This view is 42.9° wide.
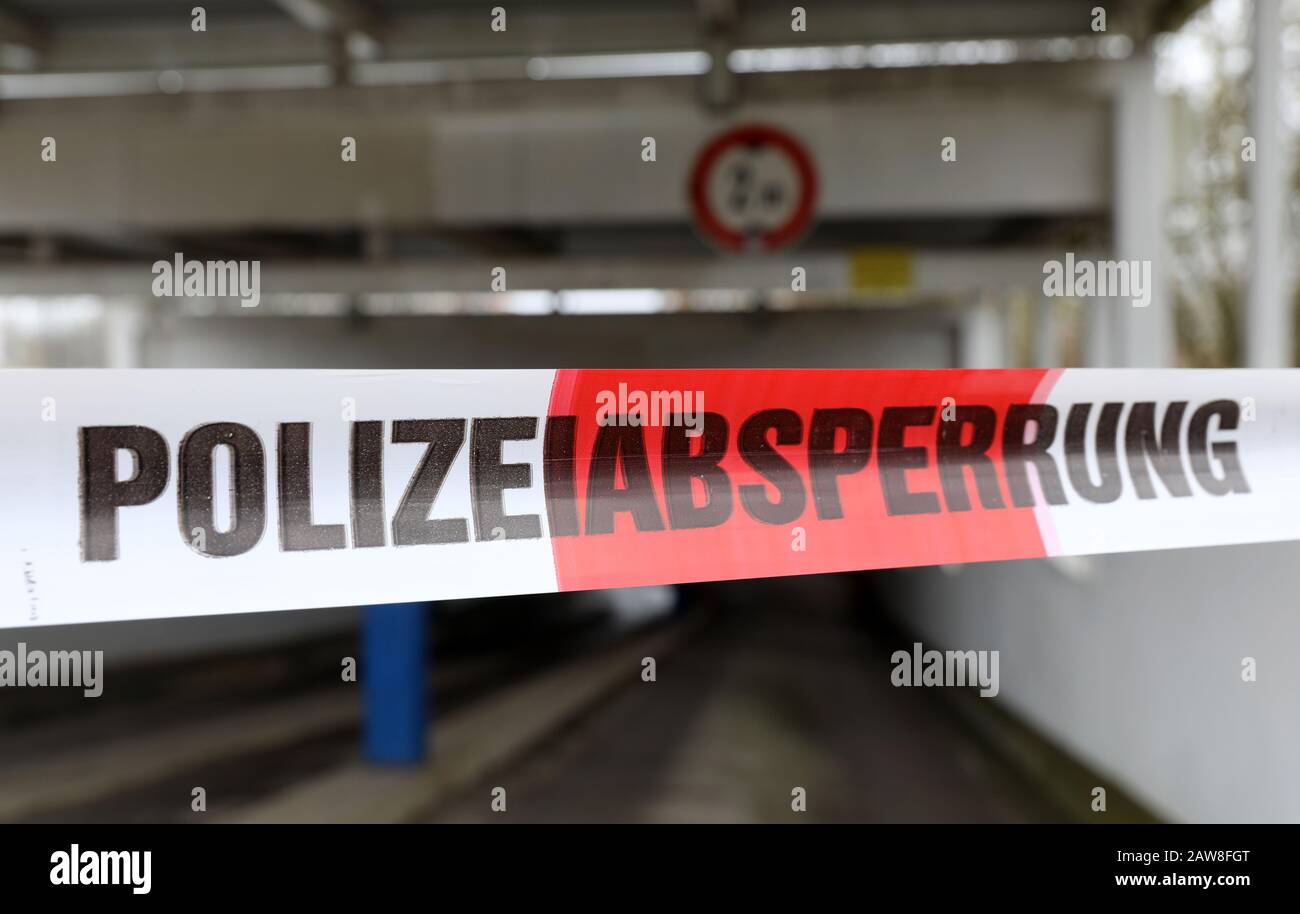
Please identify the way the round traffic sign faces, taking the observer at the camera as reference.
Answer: facing the viewer

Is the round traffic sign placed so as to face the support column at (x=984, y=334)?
no

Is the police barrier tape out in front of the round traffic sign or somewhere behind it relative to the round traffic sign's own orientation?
in front

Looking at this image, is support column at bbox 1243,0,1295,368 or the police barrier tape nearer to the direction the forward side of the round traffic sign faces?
the police barrier tape

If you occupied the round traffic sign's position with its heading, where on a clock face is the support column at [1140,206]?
The support column is roughly at 9 o'clock from the round traffic sign.

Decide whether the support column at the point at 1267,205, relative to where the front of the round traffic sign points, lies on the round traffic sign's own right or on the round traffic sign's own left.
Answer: on the round traffic sign's own left
